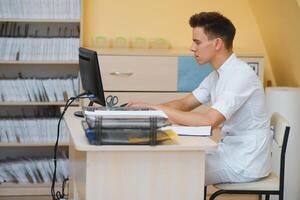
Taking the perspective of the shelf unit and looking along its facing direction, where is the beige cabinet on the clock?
The beige cabinet is roughly at 10 o'clock from the shelf unit.

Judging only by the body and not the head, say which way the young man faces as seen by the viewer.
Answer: to the viewer's left

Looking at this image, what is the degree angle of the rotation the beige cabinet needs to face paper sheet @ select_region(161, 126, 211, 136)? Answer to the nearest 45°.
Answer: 0° — it already faces it

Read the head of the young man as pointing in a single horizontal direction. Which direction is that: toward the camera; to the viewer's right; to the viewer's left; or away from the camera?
to the viewer's left

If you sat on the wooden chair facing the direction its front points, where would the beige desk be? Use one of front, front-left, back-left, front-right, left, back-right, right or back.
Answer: front-left

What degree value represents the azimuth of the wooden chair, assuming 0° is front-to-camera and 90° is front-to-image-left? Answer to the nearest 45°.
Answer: approximately 90°

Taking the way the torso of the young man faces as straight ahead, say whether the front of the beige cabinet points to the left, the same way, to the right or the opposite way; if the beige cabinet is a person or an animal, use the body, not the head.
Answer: to the left

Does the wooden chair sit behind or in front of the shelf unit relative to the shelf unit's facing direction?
in front

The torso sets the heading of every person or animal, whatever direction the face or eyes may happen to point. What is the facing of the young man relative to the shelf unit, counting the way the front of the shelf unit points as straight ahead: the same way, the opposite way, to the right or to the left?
to the right

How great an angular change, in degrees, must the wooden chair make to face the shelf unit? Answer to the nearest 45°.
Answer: approximately 45° to its right

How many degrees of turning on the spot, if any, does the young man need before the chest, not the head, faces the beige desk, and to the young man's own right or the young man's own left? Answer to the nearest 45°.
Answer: approximately 45° to the young man's own left
